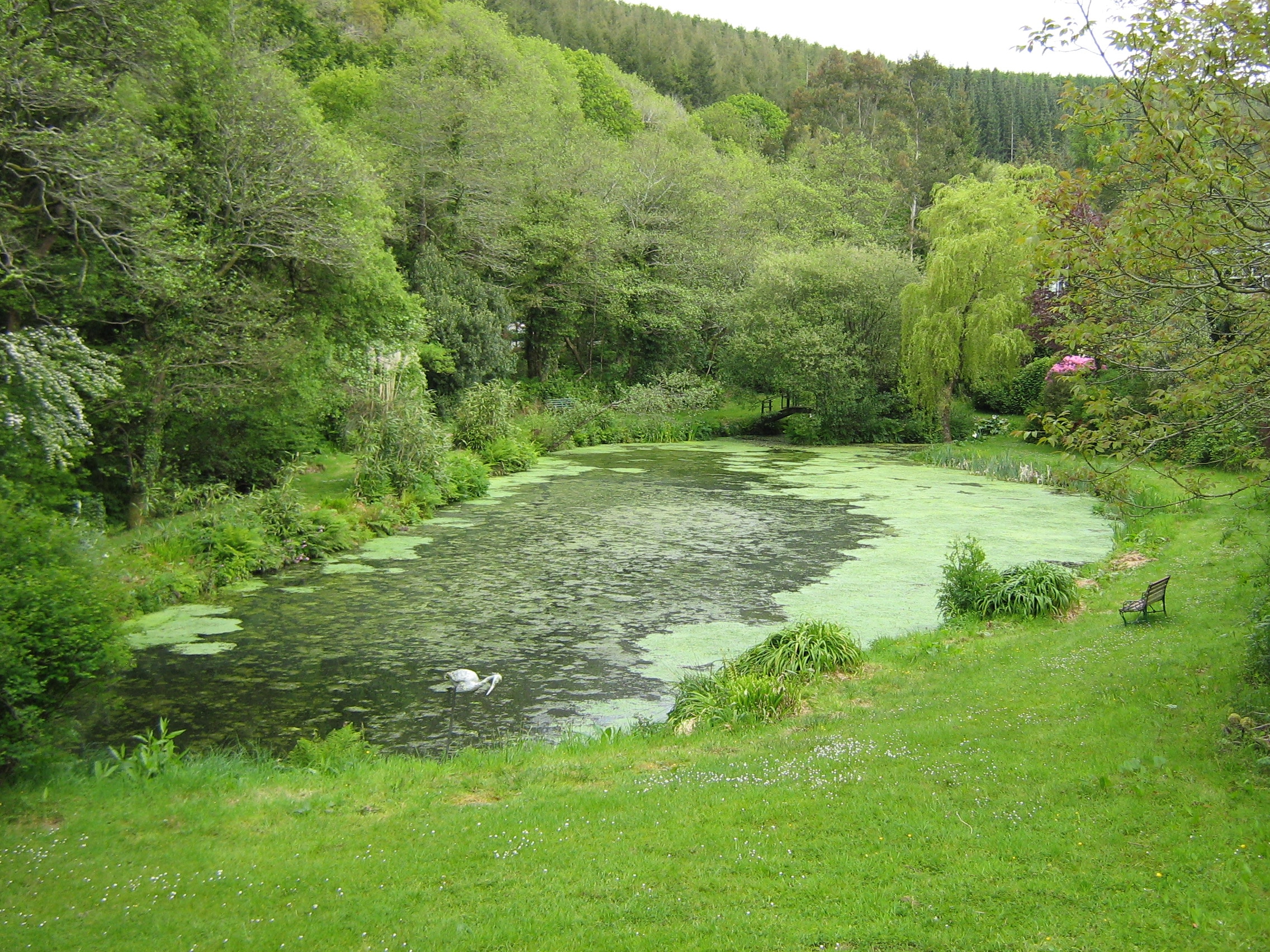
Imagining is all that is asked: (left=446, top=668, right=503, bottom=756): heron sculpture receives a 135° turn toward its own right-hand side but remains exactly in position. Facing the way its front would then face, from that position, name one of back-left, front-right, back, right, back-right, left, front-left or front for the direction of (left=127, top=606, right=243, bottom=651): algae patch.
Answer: right

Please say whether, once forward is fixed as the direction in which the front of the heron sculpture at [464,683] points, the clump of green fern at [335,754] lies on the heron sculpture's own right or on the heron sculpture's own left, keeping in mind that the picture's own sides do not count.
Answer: on the heron sculpture's own right

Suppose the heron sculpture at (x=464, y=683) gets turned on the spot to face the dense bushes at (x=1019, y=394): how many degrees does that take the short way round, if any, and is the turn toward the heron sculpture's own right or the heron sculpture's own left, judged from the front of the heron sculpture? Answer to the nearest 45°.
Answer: approximately 45° to the heron sculpture's own left

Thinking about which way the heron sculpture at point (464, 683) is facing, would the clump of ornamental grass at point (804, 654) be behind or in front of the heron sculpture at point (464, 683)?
in front

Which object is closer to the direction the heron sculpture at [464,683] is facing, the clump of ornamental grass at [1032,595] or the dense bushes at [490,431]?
the clump of ornamental grass

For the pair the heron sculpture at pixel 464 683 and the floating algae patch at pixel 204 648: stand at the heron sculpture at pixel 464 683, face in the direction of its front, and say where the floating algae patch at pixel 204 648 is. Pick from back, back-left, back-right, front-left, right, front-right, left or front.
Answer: back-left

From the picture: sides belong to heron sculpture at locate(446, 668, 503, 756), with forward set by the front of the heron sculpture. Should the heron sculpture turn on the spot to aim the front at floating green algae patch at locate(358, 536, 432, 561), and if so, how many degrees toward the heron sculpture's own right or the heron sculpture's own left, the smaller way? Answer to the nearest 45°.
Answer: approximately 90° to the heron sculpture's own left

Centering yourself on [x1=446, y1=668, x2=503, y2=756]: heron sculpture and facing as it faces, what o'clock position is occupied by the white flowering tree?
The white flowering tree is roughly at 7 o'clock from the heron sculpture.

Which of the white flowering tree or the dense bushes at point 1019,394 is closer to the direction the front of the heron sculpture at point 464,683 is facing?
the dense bushes

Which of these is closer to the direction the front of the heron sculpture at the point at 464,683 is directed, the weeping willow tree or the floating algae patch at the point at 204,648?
the weeping willow tree

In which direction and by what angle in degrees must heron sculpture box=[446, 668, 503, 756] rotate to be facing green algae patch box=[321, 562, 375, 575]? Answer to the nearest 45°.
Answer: approximately 90° to its left

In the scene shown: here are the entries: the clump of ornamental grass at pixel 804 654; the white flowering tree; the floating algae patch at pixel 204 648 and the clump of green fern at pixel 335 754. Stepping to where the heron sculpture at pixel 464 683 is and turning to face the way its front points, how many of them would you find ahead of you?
1

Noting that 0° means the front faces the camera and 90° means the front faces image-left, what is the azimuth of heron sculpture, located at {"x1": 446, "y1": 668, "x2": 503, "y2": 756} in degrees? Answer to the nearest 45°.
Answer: approximately 270°
